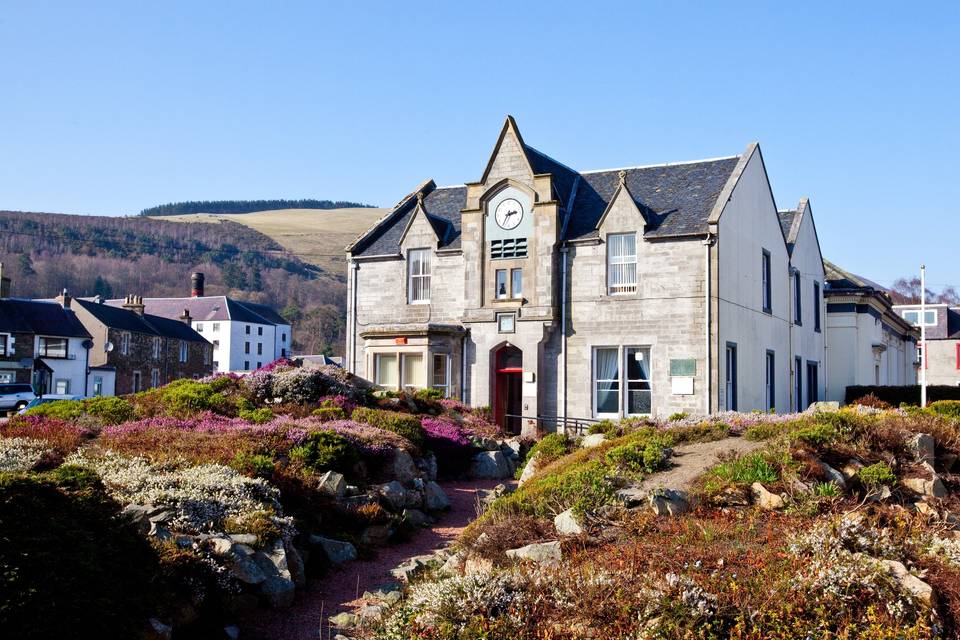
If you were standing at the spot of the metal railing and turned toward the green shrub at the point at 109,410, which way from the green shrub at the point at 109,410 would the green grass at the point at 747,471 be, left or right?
left

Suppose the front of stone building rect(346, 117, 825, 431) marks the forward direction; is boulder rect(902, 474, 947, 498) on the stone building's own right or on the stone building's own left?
on the stone building's own left

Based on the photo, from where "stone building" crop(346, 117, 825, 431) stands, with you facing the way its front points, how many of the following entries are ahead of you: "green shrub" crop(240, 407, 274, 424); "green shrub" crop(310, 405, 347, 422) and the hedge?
2

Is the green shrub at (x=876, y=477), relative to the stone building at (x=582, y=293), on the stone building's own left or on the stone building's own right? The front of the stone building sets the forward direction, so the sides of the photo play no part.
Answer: on the stone building's own left

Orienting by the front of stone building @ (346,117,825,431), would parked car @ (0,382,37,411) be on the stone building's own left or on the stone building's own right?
on the stone building's own right

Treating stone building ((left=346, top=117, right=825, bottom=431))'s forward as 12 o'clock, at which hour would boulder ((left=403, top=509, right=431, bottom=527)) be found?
The boulder is roughly at 11 o'clock from the stone building.

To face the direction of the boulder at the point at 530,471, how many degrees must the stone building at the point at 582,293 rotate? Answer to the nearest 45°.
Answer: approximately 45° to its left

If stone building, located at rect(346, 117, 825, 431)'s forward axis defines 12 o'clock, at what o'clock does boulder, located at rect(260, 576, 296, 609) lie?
The boulder is roughly at 11 o'clock from the stone building.

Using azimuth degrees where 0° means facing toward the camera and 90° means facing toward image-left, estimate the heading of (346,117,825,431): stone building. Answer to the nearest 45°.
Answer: approximately 45°
